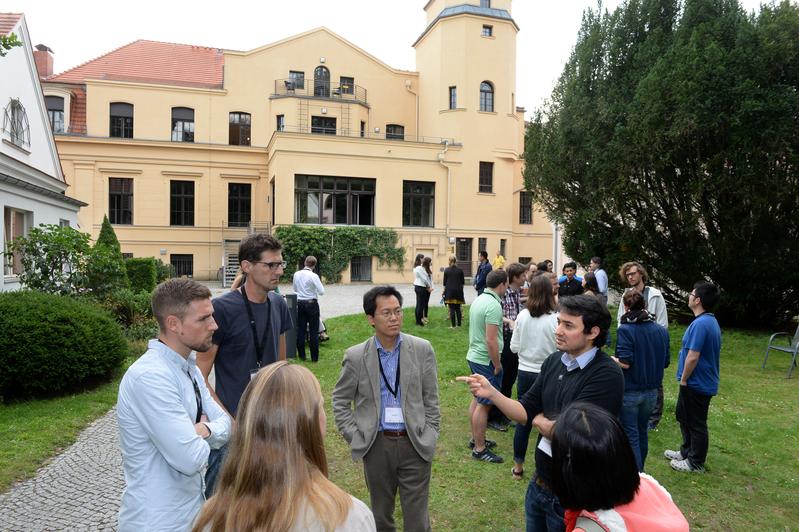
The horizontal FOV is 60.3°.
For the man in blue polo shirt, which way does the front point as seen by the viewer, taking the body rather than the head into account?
to the viewer's left

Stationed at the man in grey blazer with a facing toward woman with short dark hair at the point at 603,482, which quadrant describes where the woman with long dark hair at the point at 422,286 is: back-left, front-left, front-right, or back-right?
back-left

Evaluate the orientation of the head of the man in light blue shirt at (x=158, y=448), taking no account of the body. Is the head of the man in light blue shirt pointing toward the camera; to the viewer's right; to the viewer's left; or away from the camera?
to the viewer's right

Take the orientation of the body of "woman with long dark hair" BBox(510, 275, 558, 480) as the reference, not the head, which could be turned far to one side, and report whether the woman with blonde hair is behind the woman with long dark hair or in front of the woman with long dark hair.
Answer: behind

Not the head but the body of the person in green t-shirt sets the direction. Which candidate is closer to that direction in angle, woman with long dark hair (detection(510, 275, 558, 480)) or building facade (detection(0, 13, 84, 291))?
the woman with long dark hair

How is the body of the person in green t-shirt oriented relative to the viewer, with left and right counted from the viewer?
facing to the right of the viewer

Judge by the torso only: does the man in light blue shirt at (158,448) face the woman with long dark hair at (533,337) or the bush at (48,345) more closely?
the woman with long dark hair

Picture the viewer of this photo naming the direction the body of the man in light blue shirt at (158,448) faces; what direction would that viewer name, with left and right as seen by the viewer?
facing to the right of the viewer

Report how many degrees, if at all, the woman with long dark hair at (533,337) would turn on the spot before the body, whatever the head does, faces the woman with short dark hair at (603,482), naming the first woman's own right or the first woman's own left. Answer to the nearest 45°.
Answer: approximately 180°

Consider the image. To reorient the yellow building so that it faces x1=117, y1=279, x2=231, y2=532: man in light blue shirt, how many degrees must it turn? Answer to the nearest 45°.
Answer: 0° — it already faces them

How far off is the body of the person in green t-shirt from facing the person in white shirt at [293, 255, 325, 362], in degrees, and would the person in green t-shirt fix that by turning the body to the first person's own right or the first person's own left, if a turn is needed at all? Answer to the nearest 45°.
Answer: approximately 135° to the first person's own left

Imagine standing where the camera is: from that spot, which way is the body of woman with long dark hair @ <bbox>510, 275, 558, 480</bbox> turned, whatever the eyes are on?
away from the camera

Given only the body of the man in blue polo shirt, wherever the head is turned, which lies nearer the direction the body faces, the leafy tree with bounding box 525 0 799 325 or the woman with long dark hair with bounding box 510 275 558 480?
the woman with long dark hair
